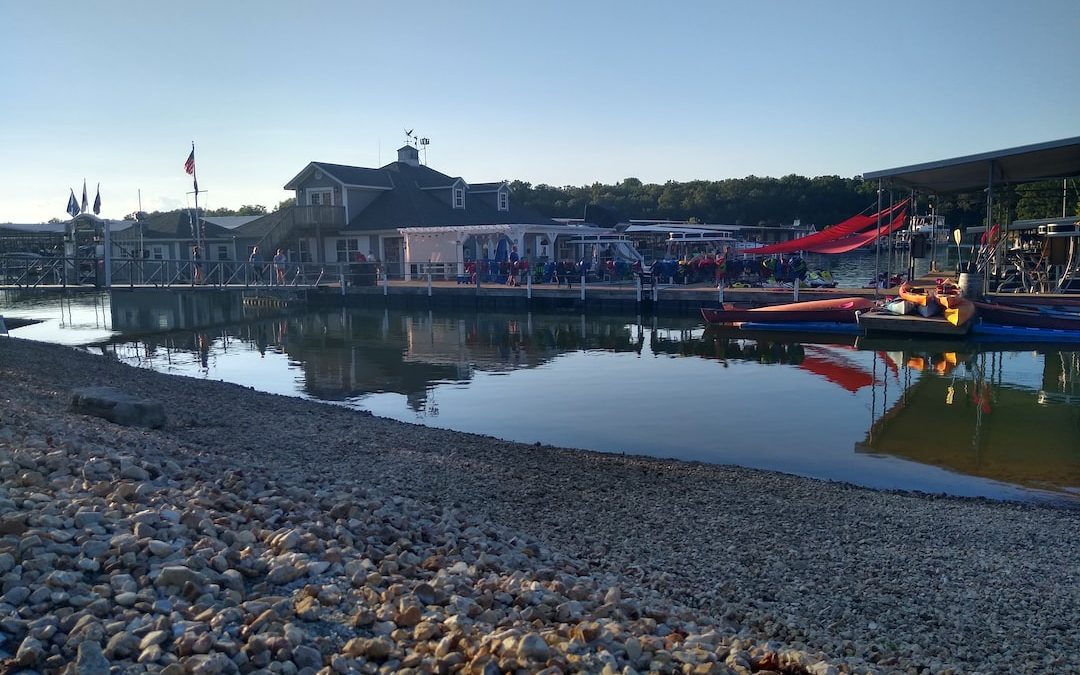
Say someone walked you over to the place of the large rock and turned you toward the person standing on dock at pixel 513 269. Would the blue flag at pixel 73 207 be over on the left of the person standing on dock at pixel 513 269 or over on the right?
left

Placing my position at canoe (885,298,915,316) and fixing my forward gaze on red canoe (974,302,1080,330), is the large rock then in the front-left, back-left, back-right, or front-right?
back-right
